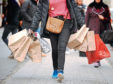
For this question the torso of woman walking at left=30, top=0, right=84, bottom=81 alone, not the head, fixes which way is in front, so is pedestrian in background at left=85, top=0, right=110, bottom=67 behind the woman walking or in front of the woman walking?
behind

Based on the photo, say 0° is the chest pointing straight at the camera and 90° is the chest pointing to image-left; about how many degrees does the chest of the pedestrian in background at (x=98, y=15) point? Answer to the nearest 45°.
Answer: approximately 0°

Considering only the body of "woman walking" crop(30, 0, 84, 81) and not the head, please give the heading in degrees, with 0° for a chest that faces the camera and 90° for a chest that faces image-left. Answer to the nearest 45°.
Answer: approximately 0°

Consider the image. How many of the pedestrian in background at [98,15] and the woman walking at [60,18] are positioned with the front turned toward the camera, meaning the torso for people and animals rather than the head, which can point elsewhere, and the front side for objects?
2
